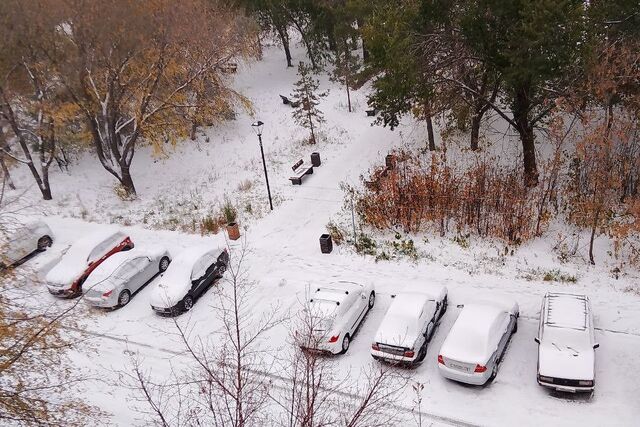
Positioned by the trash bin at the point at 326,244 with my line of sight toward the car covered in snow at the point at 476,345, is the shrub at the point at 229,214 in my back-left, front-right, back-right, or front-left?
back-right

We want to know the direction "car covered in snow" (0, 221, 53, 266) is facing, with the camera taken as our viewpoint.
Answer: facing away from the viewer and to the right of the viewer

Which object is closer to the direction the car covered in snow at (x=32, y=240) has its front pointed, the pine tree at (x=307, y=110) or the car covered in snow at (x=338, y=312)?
the pine tree

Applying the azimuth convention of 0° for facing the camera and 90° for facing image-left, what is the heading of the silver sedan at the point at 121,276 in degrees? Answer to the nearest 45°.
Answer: approximately 225°

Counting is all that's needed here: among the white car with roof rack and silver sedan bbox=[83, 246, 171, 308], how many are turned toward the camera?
1

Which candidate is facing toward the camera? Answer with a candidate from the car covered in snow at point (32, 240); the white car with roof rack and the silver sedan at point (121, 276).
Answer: the white car with roof rack

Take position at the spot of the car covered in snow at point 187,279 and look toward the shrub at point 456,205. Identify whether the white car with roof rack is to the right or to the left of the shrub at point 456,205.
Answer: right

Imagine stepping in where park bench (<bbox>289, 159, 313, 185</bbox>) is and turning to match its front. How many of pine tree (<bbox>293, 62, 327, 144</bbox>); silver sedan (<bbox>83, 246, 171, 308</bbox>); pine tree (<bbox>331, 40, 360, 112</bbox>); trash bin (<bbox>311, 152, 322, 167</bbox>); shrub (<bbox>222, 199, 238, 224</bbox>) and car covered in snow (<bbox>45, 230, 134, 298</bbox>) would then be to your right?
3
